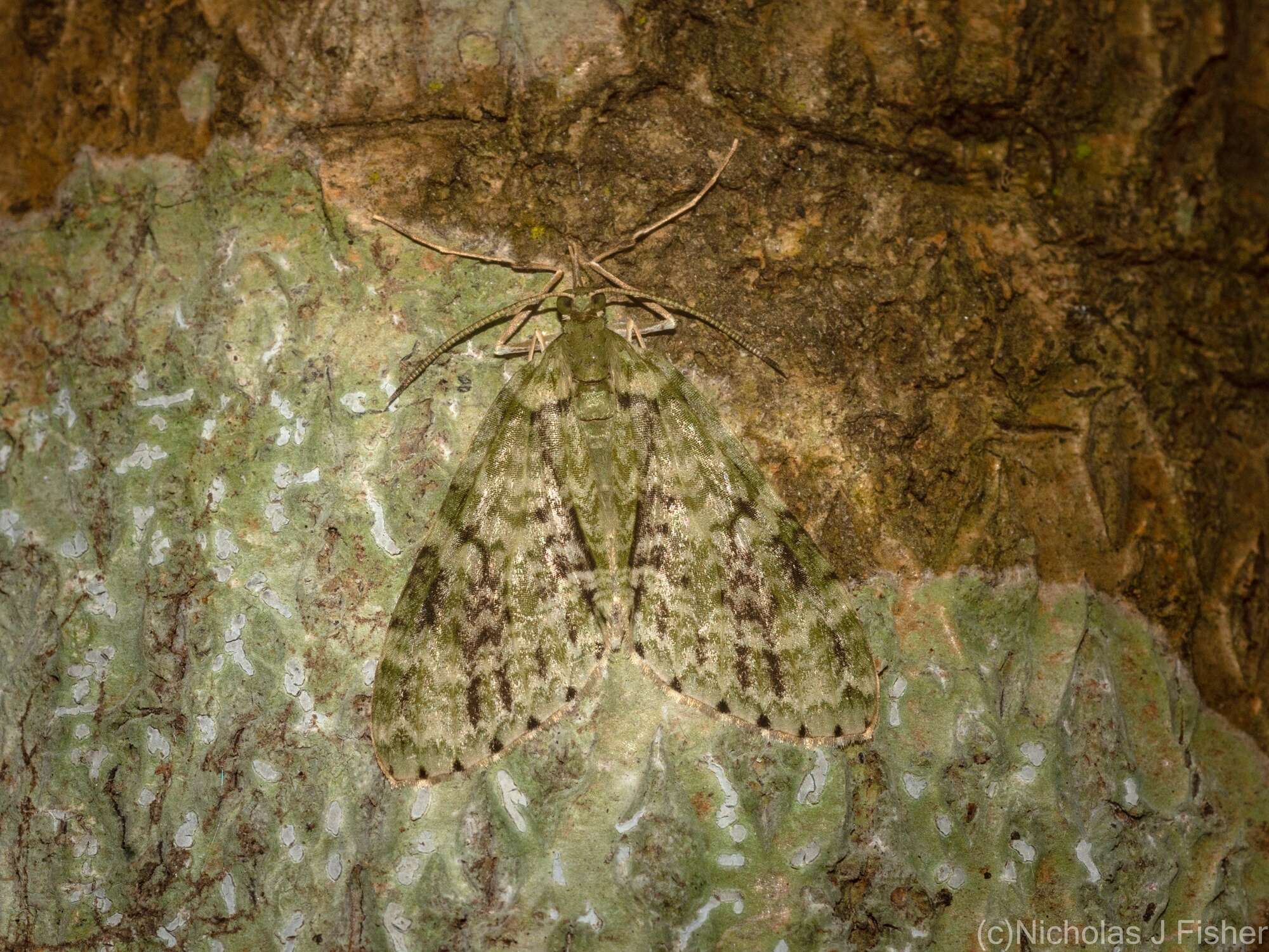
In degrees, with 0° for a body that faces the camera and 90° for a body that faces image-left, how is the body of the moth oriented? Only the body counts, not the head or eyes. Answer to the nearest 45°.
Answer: approximately 180°
